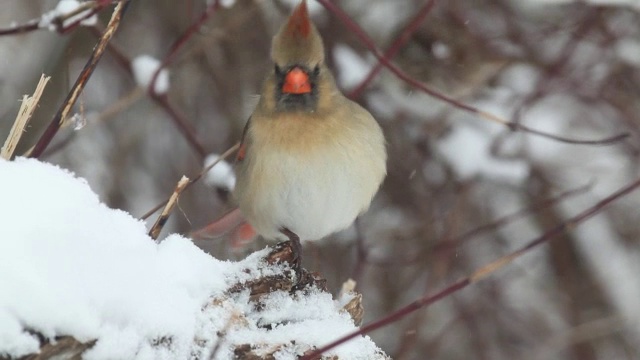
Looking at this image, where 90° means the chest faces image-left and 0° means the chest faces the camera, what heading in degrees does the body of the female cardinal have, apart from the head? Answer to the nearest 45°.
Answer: approximately 0°

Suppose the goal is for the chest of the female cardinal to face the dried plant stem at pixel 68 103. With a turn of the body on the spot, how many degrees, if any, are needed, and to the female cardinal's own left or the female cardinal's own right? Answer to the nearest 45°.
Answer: approximately 45° to the female cardinal's own right
